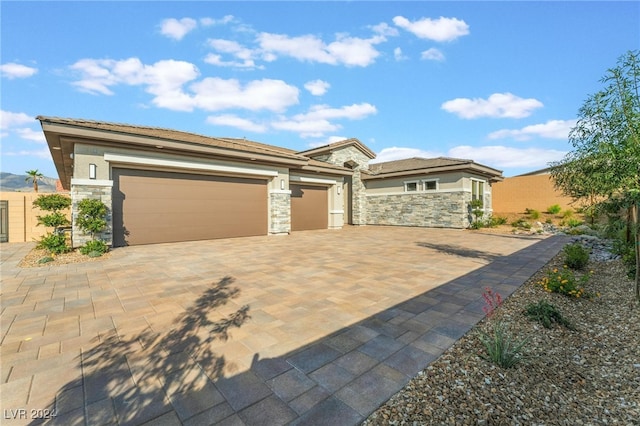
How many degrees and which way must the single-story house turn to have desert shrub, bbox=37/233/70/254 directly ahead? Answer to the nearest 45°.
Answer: approximately 90° to its right

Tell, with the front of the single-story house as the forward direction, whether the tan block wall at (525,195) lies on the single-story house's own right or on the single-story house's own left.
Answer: on the single-story house's own left

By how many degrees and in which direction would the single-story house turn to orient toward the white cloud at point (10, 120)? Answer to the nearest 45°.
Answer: approximately 180°

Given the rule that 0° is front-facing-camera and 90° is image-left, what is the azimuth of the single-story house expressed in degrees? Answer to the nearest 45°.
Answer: approximately 315°

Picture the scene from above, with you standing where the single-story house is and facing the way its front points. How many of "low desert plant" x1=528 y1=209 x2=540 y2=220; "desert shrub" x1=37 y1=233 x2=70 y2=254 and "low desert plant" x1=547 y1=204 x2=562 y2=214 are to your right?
1

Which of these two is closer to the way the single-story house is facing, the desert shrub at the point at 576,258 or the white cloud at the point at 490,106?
the desert shrub

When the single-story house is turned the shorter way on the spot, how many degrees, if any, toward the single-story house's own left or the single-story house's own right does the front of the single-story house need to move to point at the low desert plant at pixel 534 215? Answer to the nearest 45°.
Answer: approximately 45° to the single-story house's own left
